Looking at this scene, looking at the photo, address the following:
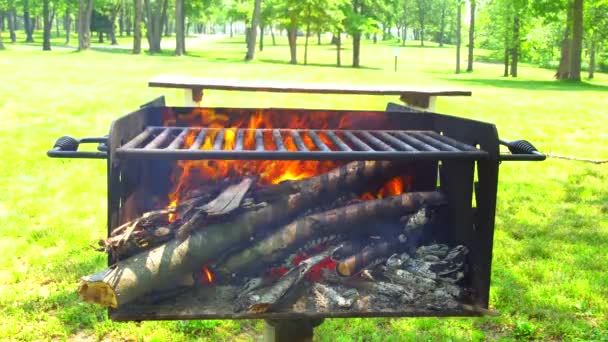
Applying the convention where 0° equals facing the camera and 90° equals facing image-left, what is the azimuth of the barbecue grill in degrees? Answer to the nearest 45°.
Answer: approximately 0°

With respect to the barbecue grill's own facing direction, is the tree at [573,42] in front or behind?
behind

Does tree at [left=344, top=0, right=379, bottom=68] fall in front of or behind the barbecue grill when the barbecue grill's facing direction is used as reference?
behind
